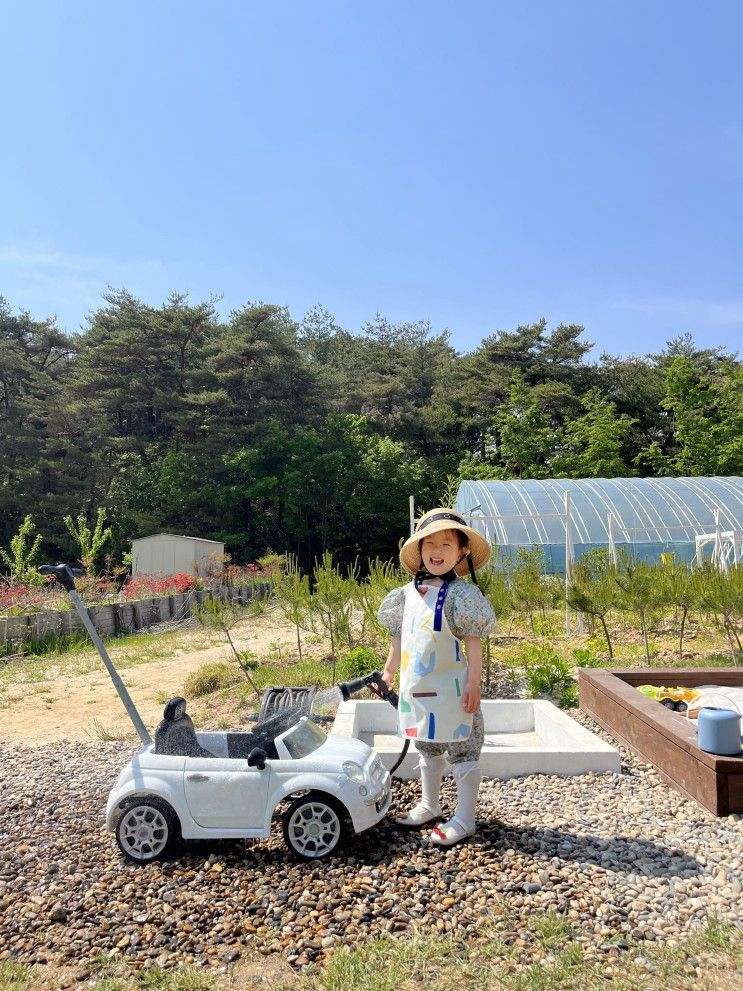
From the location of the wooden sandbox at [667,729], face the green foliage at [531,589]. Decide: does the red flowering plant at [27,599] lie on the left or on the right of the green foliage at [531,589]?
left

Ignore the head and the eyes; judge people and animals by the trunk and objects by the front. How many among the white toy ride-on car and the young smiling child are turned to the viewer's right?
1

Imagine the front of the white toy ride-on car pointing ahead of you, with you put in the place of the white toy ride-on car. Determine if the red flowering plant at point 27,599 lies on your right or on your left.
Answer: on your left

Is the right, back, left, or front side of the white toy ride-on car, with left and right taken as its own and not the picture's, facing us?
right

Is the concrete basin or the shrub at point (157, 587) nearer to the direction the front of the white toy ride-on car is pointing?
the concrete basin

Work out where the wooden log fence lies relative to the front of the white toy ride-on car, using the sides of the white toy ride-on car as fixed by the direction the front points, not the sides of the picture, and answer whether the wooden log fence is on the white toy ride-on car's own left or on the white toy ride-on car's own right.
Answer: on the white toy ride-on car's own left

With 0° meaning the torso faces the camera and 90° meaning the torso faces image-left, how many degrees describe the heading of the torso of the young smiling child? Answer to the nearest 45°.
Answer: approximately 45°

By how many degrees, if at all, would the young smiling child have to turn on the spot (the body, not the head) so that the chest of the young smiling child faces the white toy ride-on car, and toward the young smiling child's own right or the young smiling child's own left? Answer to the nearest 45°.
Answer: approximately 45° to the young smiling child's own right

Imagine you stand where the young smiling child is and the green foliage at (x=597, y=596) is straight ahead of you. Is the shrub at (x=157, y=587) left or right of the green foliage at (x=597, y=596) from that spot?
left

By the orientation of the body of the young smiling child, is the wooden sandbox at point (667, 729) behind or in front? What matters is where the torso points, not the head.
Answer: behind

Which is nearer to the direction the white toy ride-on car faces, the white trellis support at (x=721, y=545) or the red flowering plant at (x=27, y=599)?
the white trellis support

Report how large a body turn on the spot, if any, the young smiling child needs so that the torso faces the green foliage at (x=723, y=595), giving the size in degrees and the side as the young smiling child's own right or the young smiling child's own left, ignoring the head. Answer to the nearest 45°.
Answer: approximately 180°
